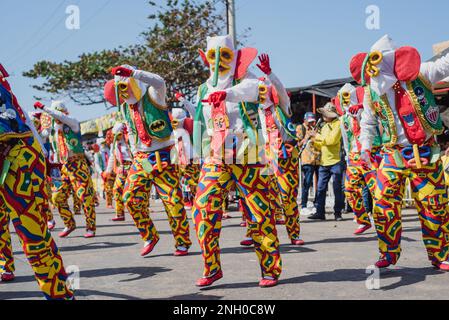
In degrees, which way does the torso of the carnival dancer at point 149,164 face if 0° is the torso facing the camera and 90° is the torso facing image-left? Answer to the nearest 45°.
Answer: approximately 45°

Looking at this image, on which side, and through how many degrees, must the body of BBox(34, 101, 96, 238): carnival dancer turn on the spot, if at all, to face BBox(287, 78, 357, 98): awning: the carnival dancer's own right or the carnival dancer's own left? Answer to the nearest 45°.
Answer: approximately 180°

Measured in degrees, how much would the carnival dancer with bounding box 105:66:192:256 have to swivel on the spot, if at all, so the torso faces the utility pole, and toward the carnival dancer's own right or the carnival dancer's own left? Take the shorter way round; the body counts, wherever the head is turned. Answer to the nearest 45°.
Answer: approximately 135° to the carnival dancer's own right

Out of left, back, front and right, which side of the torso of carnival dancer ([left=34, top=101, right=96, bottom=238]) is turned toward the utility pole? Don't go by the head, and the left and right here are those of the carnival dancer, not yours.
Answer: back

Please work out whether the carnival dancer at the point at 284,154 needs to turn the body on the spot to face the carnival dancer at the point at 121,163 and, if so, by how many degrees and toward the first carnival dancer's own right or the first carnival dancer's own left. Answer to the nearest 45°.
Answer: approximately 90° to the first carnival dancer's own right

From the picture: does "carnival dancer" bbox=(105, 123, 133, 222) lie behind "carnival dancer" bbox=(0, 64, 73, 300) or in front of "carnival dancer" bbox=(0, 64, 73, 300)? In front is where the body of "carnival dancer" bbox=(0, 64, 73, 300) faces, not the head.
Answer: behind
